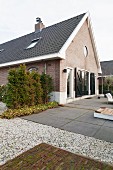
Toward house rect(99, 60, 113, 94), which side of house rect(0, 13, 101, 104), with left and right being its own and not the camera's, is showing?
left

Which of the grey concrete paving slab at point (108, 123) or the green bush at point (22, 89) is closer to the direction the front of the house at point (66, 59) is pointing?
the grey concrete paving slab

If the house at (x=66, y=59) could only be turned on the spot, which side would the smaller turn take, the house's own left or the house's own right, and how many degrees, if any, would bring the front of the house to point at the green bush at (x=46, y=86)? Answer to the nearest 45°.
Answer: approximately 90° to the house's own right

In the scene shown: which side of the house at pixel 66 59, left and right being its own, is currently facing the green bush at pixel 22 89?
right

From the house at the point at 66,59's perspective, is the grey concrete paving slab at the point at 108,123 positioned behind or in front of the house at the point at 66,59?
in front

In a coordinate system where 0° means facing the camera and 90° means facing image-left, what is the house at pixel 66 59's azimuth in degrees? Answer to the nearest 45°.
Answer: approximately 315°

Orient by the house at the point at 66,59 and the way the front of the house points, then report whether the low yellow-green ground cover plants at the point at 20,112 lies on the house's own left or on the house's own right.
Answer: on the house's own right
